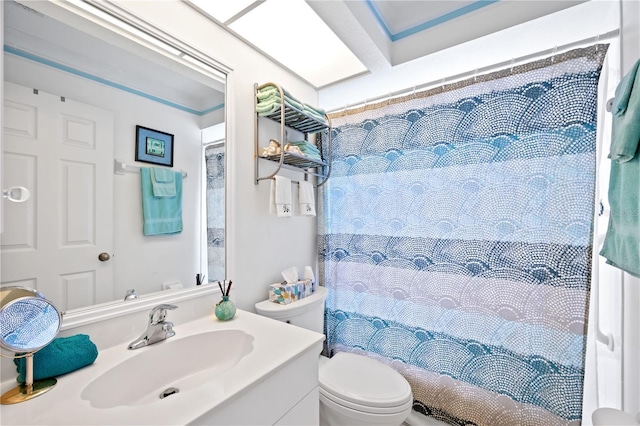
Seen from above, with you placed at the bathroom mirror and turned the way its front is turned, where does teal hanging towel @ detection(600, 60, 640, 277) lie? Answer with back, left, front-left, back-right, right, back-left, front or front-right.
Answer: front

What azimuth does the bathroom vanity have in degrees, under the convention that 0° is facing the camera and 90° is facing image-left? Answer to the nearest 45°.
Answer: approximately 315°

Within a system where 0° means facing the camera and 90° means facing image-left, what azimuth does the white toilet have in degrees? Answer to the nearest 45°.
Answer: approximately 315°

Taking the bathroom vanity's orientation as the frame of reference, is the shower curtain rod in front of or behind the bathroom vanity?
in front

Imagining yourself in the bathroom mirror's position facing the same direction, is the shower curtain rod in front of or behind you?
in front

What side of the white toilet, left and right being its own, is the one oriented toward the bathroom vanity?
right

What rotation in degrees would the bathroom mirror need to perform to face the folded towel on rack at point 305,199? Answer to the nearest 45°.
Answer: approximately 45° to its left

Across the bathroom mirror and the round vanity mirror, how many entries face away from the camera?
0

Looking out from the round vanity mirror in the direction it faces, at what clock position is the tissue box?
The tissue box is roughly at 10 o'clock from the round vanity mirror.
